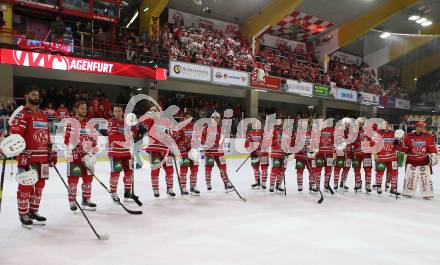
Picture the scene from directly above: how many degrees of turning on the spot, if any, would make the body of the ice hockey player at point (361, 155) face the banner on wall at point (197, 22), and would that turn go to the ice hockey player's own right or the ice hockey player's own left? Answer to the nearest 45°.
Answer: approximately 135° to the ice hockey player's own right

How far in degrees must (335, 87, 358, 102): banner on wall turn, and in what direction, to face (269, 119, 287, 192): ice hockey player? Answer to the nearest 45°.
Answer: approximately 45° to its right

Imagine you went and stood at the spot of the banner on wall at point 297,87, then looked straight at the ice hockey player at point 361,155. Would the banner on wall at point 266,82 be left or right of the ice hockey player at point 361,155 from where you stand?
right

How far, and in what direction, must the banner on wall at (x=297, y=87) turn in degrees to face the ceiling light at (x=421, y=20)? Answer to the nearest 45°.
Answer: approximately 90° to its left

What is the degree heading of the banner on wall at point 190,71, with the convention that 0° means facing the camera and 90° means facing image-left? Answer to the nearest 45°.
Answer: approximately 315°

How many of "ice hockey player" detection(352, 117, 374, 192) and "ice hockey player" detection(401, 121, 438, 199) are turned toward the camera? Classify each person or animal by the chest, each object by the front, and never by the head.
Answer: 2

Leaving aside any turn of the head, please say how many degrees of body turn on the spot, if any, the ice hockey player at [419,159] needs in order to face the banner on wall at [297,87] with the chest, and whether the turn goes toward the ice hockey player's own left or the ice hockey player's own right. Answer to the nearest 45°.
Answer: approximately 135° to the ice hockey player's own right

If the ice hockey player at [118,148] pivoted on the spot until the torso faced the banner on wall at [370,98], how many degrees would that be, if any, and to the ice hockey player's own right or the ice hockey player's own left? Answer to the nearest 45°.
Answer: approximately 90° to the ice hockey player's own left

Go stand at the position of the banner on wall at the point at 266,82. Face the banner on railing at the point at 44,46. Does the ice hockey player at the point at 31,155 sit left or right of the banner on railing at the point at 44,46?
left
